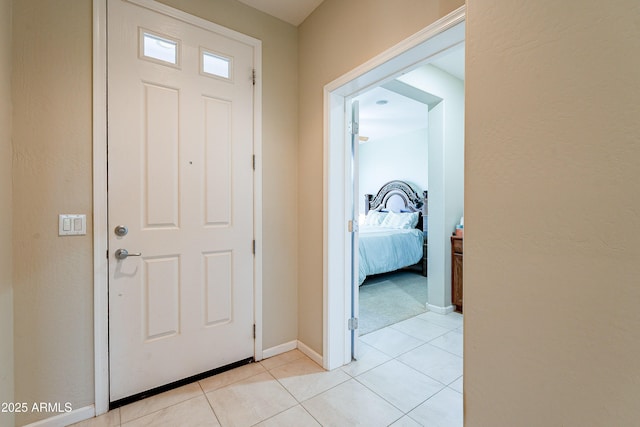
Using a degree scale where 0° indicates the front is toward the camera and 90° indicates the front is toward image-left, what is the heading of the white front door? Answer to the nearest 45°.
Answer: approximately 315°

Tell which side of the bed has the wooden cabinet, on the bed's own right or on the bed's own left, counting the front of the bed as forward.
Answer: on the bed's own left

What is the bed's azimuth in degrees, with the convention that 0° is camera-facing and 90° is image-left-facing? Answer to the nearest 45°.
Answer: approximately 45°

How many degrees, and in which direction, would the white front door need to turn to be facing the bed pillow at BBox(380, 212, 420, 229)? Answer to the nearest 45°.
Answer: approximately 90° to its left

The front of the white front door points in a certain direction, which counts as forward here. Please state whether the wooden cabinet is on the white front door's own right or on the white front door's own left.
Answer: on the white front door's own left

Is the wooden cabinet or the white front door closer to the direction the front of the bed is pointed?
the white front door

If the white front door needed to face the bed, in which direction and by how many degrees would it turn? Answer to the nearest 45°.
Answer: approximately 90° to its left
